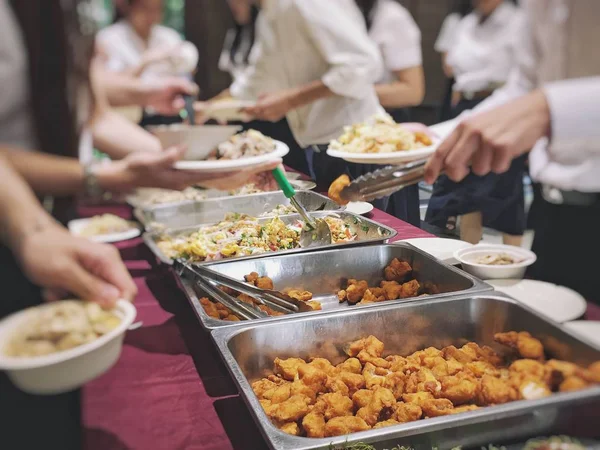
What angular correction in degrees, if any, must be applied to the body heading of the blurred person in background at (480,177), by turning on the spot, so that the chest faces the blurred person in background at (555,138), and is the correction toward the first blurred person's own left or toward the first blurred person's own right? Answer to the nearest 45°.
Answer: approximately 45° to the first blurred person's own left

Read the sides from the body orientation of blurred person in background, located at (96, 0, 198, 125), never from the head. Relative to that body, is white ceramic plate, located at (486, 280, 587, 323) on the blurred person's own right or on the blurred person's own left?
on the blurred person's own left

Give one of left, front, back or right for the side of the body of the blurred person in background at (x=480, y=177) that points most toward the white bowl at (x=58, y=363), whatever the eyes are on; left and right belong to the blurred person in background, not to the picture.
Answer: front

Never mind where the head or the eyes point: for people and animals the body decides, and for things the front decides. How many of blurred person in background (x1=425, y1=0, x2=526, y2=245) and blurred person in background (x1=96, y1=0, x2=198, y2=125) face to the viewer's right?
0

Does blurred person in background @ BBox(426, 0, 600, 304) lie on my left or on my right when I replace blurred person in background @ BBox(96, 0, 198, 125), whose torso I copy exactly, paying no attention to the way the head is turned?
on my left

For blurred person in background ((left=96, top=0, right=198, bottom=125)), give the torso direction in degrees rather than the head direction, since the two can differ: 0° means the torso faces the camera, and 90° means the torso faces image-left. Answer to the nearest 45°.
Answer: approximately 0°

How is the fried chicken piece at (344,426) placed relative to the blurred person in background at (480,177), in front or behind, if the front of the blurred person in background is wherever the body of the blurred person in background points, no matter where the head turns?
in front

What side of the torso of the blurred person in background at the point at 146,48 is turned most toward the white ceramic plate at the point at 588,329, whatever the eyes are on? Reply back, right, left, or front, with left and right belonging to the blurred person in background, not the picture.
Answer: front
